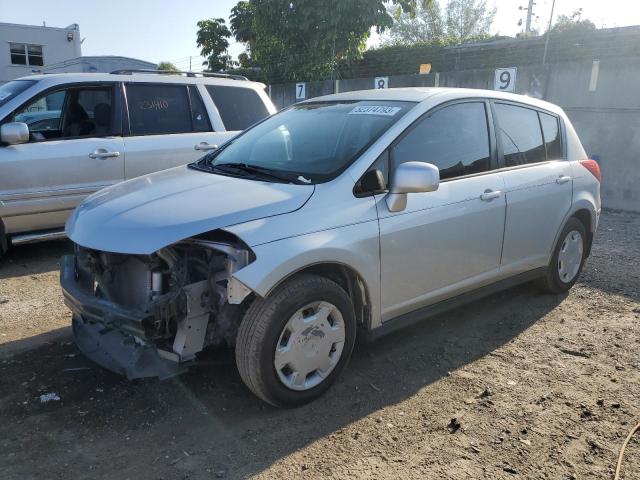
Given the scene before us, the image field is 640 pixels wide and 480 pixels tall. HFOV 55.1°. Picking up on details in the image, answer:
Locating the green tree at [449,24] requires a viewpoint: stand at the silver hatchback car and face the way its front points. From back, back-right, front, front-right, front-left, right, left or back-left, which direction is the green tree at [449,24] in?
back-right

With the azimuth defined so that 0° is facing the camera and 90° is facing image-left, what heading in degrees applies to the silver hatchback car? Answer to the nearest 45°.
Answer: approximately 45°

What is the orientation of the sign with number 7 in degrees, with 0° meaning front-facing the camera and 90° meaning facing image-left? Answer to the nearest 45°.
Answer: approximately 45°

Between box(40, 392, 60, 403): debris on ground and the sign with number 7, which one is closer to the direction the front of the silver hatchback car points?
the debris on ground

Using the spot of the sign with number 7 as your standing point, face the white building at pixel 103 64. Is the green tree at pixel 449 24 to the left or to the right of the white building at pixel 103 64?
right

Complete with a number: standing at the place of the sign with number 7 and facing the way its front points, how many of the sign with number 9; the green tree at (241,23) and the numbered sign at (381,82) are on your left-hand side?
2

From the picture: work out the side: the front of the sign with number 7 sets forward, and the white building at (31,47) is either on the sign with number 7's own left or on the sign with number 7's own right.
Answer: on the sign with number 7's own right

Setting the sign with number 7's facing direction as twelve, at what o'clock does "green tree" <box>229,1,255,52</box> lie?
The green tree is roughly at 4 o'clock from the sign with number 7.
